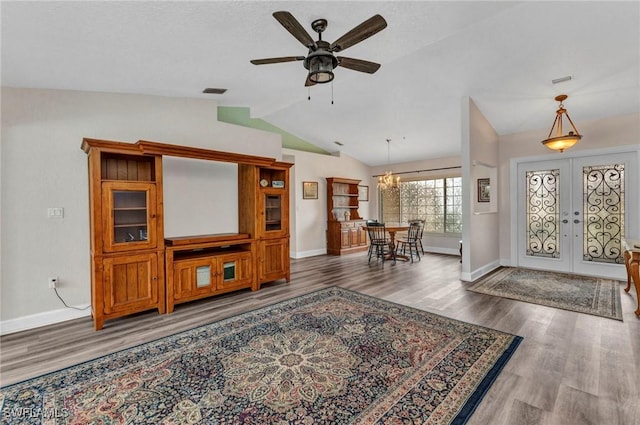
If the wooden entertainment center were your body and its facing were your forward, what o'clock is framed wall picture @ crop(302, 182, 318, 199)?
The framed wall picture is roughly at 9 o'clock from the wooden entertainment center.

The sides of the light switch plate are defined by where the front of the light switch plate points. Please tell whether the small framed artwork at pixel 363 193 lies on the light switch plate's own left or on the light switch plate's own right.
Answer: on the light switch plate's own left

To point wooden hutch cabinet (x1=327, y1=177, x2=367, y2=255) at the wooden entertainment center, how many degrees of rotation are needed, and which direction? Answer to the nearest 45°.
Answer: approximately 90° to its right

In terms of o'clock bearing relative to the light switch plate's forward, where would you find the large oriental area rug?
The large oriental area rug is roughly at 11 o'clock from the light switch plate.

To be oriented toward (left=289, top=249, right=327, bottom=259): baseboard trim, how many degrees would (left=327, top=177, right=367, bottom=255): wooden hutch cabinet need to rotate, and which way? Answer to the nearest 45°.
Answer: approximately 90° to its right

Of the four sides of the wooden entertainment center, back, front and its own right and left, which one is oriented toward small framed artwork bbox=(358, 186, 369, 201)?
left

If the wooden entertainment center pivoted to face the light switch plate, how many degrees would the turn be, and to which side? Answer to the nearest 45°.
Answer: approximately 135° to its right

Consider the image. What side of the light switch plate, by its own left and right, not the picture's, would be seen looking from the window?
left

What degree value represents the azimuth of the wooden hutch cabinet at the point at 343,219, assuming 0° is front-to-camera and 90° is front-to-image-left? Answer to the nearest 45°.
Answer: approximately 315°

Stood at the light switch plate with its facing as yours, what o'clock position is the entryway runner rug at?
The entryway runner rug is roughly at 10 o'clock from the light switch plate.
